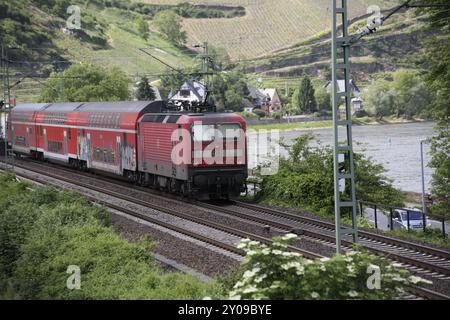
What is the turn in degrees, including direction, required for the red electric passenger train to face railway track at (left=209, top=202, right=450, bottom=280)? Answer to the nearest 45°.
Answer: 0° — it already faces it

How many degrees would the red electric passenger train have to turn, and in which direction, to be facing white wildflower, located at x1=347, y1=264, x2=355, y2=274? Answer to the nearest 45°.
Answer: approximately 45° to its right

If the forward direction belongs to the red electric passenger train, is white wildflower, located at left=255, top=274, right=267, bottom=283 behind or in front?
in front

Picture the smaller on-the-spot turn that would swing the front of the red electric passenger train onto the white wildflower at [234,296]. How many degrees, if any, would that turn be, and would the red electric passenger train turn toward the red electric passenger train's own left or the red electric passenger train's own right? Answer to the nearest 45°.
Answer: approximately 45° to the red electric passenger train's own right

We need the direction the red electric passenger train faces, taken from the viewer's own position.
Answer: facing the viewer and to the right of the viewer

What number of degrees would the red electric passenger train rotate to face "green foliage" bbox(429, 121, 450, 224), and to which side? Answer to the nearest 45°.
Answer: approximately 45° to its left

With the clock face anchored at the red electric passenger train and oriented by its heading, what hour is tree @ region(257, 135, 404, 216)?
The tree is roughly at 12 o'clock from the red electric passenger train.
